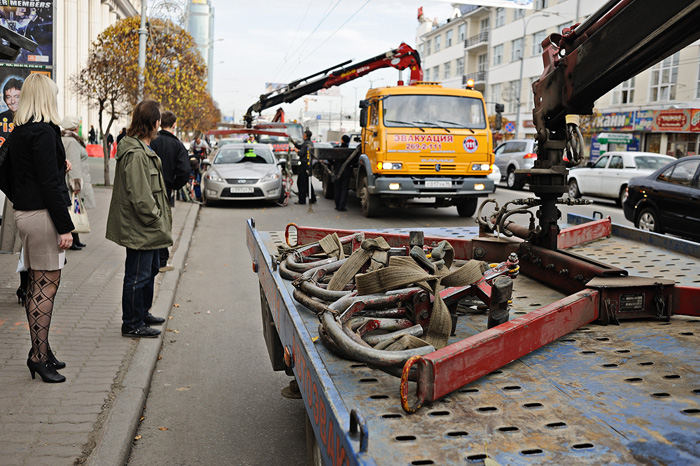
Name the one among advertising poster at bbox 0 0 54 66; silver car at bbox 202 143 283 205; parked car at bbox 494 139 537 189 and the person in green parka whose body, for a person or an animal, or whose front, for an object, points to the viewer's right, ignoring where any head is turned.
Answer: the person in green parka

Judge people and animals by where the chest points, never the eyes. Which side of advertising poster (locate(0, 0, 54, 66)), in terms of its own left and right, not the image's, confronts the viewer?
front

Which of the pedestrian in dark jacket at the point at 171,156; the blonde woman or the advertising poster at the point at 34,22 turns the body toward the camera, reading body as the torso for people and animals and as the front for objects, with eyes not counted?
the advertising poster

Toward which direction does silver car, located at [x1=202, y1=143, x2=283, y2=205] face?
toward the camera

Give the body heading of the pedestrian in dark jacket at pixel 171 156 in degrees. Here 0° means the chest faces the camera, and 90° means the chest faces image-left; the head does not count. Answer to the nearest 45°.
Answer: approximately 225°

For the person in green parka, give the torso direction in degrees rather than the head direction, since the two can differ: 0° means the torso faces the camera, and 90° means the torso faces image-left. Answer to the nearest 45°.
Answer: approximately 270°

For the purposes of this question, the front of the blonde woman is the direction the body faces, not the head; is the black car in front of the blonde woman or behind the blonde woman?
in front

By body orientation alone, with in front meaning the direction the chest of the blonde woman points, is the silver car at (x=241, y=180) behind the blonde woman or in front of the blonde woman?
in front

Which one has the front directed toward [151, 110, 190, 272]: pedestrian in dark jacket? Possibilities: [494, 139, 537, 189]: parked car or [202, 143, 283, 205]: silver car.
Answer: the silver car

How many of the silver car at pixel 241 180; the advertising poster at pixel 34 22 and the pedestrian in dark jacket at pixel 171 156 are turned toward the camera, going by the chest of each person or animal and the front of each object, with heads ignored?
2

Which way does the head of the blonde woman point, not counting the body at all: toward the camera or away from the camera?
away from the camera
